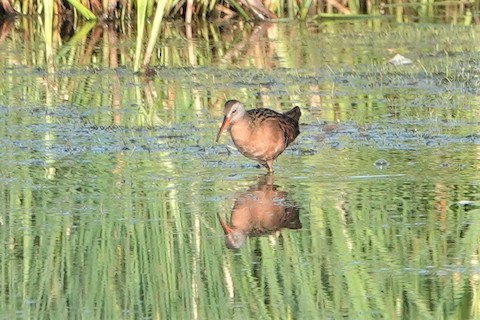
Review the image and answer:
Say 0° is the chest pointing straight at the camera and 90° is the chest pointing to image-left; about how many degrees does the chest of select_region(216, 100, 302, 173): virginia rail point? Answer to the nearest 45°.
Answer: approximately 45°
